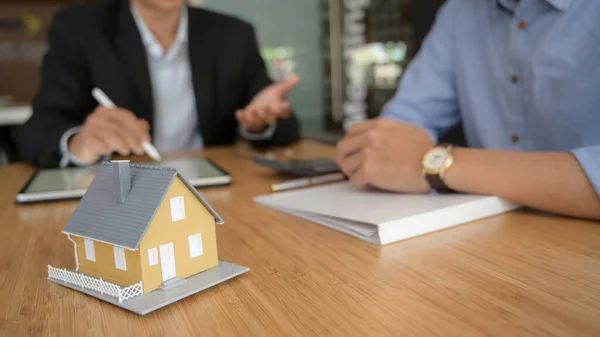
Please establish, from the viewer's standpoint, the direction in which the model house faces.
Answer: facing the viewer and to the right of the viewer
